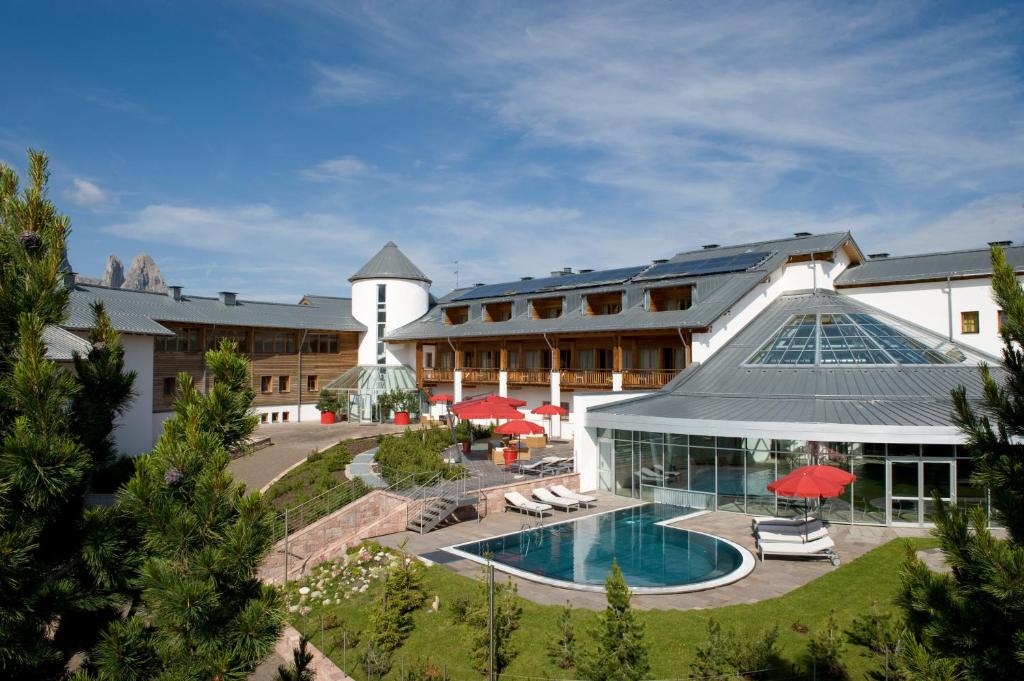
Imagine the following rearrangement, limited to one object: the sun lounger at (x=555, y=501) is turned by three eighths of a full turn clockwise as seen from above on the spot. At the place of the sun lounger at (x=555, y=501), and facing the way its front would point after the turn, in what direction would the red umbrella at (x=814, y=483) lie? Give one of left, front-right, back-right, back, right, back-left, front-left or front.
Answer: back-left

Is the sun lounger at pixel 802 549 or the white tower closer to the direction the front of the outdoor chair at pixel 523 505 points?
the sun lounger

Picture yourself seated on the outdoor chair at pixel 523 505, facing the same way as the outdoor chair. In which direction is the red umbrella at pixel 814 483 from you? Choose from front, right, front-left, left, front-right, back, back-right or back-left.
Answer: front

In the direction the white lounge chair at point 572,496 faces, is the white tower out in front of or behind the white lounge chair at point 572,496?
behind

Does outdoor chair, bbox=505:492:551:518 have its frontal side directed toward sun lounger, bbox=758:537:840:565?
yes

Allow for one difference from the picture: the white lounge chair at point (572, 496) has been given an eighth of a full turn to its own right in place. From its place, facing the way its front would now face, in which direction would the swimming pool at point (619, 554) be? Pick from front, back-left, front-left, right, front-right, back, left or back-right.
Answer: front

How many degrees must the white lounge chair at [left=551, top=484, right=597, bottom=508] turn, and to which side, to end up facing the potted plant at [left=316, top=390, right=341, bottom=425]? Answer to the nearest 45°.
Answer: approximately 180°

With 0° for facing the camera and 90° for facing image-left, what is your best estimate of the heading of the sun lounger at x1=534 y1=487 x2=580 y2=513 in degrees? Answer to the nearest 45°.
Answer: approximately 315°

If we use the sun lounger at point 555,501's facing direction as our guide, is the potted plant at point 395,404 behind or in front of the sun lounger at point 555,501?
behind

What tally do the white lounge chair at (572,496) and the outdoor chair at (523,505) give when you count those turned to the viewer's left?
0

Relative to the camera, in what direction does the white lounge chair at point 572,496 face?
facing the viewer and to the right of the viewer

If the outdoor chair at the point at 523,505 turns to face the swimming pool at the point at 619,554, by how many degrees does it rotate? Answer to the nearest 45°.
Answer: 0° — it already faces it

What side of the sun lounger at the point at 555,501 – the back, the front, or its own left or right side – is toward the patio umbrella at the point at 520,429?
back

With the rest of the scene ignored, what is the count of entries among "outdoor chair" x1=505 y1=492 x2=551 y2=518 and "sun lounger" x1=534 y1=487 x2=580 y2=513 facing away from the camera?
0

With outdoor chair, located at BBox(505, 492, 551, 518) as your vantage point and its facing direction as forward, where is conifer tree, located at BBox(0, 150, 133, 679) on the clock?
The conifer tree is roughly at 2 o'clock from the outdoor chair.
